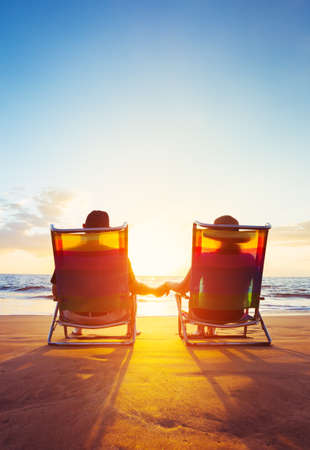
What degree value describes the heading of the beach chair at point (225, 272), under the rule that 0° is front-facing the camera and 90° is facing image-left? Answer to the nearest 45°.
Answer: approximately 180°

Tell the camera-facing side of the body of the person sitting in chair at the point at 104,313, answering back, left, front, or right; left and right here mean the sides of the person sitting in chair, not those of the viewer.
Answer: back

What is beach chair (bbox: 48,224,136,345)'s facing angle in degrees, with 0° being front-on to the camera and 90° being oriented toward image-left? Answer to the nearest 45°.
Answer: approximately 180°

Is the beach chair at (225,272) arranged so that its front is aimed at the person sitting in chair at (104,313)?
no

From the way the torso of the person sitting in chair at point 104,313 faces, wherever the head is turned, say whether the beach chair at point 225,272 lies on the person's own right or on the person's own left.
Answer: on the person's own right

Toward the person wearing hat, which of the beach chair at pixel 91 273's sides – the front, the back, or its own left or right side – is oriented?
right

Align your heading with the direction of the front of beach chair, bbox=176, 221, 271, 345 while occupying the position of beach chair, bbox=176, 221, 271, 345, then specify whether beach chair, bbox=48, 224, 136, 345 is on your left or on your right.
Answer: on your left

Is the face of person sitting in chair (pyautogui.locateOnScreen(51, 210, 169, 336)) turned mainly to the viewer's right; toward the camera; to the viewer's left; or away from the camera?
away from the camera

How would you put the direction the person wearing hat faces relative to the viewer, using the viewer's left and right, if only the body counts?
facing away from the viewer
